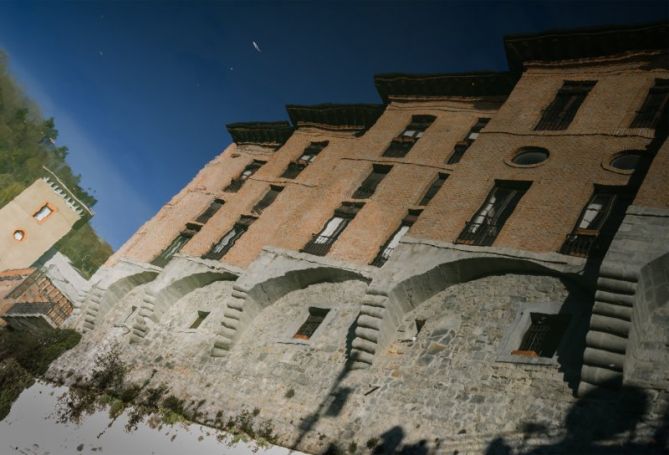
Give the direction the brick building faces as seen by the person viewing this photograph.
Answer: facing the viewer and to the left of the viewer
